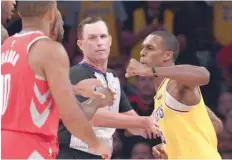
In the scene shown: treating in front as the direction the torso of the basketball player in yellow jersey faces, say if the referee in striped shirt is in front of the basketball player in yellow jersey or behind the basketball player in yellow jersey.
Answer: in front

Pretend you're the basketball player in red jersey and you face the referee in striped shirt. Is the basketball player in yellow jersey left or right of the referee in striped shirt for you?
right

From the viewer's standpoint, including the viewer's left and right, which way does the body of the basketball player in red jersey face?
facing away from the viewer and to the right of the viewer

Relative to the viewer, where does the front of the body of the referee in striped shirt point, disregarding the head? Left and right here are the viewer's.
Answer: facing the viewer and to the right of the viewer

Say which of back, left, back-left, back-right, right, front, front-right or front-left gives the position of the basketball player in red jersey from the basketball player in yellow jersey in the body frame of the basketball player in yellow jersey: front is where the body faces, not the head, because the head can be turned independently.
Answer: front-left

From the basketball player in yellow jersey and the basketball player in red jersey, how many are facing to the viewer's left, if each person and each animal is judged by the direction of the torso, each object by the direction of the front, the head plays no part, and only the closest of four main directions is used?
1

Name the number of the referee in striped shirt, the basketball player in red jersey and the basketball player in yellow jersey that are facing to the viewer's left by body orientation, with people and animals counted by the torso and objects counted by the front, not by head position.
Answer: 1

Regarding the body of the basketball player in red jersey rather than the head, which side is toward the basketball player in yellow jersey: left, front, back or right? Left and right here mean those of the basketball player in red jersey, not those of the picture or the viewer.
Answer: front

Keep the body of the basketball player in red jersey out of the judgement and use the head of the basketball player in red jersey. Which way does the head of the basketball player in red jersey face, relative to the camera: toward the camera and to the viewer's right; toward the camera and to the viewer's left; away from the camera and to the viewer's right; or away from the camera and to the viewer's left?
away from the camera and to the viewer's right

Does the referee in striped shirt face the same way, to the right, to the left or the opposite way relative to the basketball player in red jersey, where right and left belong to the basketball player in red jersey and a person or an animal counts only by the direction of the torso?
to the right

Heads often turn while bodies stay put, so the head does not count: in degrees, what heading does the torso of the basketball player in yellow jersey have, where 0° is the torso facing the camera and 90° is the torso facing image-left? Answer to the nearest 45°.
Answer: approximately 90°

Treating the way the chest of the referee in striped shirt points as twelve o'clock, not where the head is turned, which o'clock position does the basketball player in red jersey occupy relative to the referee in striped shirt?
The basketball player in red jersey is roughly at 2 o'clock from the referee in striped shirt.

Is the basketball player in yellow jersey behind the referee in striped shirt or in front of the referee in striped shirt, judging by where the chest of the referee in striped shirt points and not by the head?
in front
